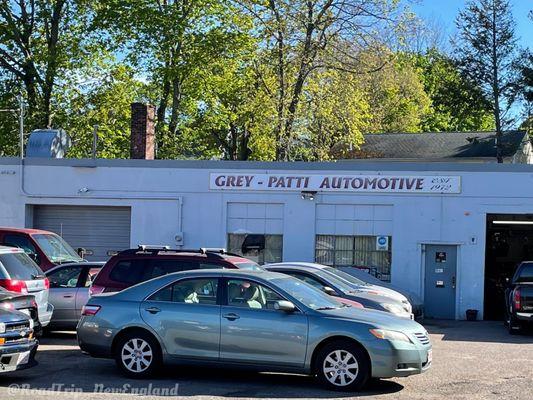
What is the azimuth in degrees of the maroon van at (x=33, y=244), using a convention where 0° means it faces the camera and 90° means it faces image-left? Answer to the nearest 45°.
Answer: approximately 315°

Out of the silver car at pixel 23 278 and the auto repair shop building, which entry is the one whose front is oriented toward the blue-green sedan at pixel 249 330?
the auto repair shop building

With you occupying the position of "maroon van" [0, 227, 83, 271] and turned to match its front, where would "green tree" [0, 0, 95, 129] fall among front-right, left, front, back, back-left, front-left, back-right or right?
back-left

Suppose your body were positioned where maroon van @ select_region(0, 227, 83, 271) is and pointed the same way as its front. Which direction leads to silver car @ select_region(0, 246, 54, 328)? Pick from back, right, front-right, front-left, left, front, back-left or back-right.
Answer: front-right

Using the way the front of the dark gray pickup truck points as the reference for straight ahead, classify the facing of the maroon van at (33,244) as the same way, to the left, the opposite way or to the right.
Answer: to the right

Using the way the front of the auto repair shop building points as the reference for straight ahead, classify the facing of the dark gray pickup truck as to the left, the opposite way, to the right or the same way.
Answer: the opposite way

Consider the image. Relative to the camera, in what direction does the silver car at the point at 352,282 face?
facing the viewer and to the right of the viewer

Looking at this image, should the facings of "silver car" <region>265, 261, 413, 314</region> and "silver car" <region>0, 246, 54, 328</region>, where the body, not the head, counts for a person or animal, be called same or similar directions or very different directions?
very different directions

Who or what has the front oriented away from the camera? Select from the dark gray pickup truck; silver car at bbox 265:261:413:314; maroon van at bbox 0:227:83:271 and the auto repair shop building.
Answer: the dark gray pickup truck

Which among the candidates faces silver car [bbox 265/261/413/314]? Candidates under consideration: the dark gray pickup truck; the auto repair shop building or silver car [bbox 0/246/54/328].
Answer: the auto repair shop building

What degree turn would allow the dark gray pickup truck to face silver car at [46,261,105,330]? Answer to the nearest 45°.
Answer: approximately 135° to its left

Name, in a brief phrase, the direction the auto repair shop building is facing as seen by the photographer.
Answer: facing the viewer

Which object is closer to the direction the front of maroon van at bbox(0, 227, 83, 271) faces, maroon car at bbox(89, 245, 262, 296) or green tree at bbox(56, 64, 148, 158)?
the maroon car

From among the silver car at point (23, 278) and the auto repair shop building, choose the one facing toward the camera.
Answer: the auto repair shop building
